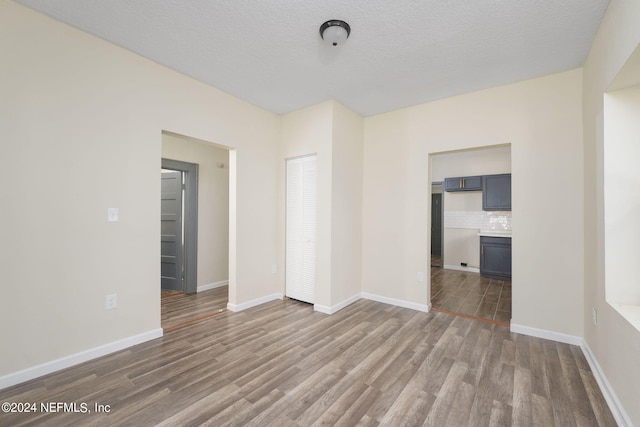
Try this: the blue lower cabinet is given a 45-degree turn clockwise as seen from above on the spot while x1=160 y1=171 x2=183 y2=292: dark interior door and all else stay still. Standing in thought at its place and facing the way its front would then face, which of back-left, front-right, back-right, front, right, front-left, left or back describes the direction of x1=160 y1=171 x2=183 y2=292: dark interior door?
front

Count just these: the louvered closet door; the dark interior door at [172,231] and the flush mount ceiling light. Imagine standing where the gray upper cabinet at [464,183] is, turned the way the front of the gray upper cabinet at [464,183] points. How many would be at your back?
0

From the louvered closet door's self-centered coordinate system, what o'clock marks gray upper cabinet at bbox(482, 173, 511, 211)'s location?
The gray upper cabinet is roughly at 7 o'clock from the louvered closet door.

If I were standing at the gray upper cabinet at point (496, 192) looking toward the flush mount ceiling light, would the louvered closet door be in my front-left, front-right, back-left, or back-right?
front-right

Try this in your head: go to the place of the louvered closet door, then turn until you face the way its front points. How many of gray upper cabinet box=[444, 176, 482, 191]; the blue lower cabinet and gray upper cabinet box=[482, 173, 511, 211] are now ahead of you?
0

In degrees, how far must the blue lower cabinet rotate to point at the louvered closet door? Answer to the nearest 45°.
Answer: approximately 45° to its right

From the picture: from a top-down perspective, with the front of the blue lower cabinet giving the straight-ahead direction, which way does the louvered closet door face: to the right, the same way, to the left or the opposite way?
the same way

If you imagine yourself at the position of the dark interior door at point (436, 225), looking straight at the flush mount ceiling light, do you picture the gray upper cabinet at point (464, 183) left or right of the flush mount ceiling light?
left

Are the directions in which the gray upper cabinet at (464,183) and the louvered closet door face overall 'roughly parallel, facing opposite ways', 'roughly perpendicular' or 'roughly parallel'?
roughly parallel

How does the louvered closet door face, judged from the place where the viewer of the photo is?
facing the viewer and to the left of the viewer

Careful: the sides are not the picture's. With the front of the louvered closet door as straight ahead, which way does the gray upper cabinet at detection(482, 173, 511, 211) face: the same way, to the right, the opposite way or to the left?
the same way

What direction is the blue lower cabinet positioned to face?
toward the camera

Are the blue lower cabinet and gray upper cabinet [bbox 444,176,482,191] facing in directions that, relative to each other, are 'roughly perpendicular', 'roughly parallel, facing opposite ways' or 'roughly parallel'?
roughly parallel

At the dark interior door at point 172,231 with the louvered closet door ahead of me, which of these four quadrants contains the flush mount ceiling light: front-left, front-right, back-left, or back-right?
front-right
